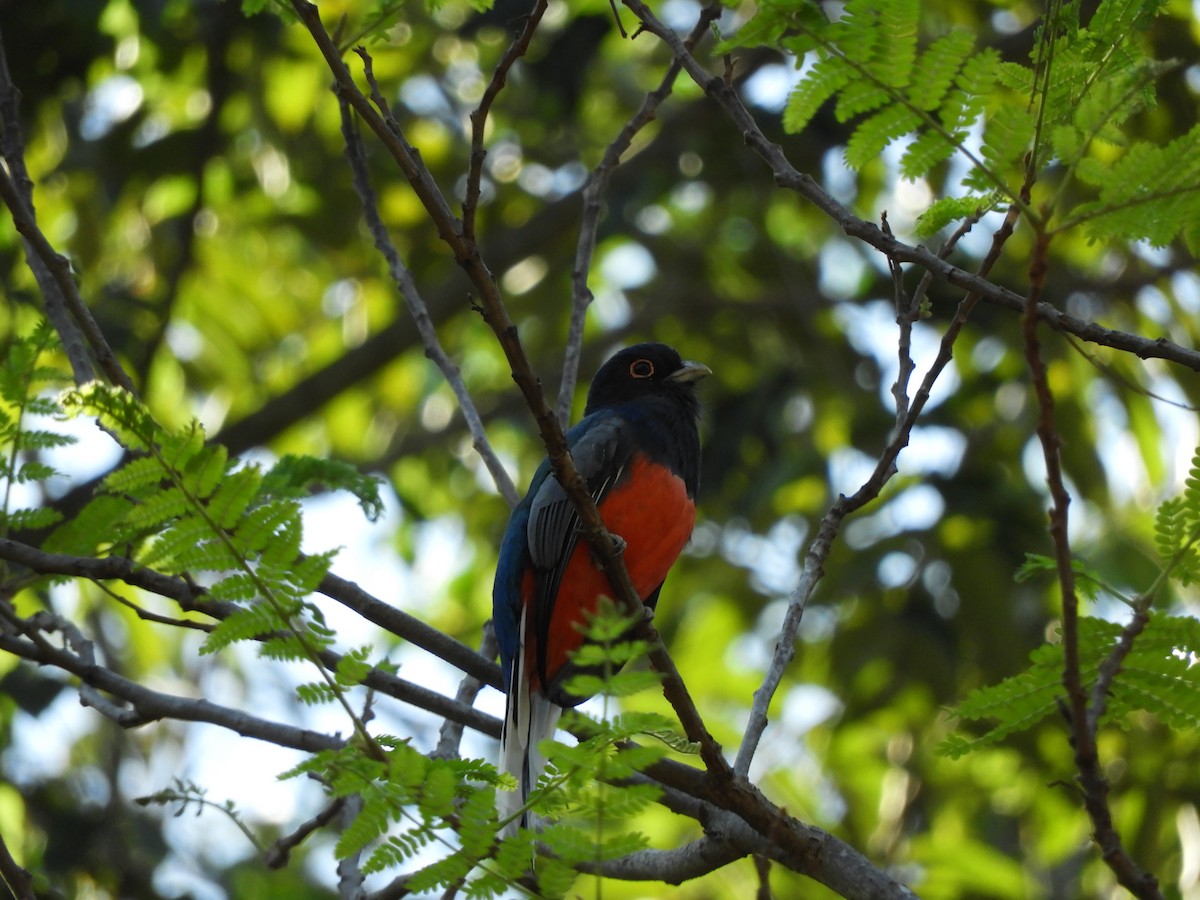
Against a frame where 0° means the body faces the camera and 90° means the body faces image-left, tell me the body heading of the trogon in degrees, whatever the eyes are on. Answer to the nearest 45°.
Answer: approximately 270°
